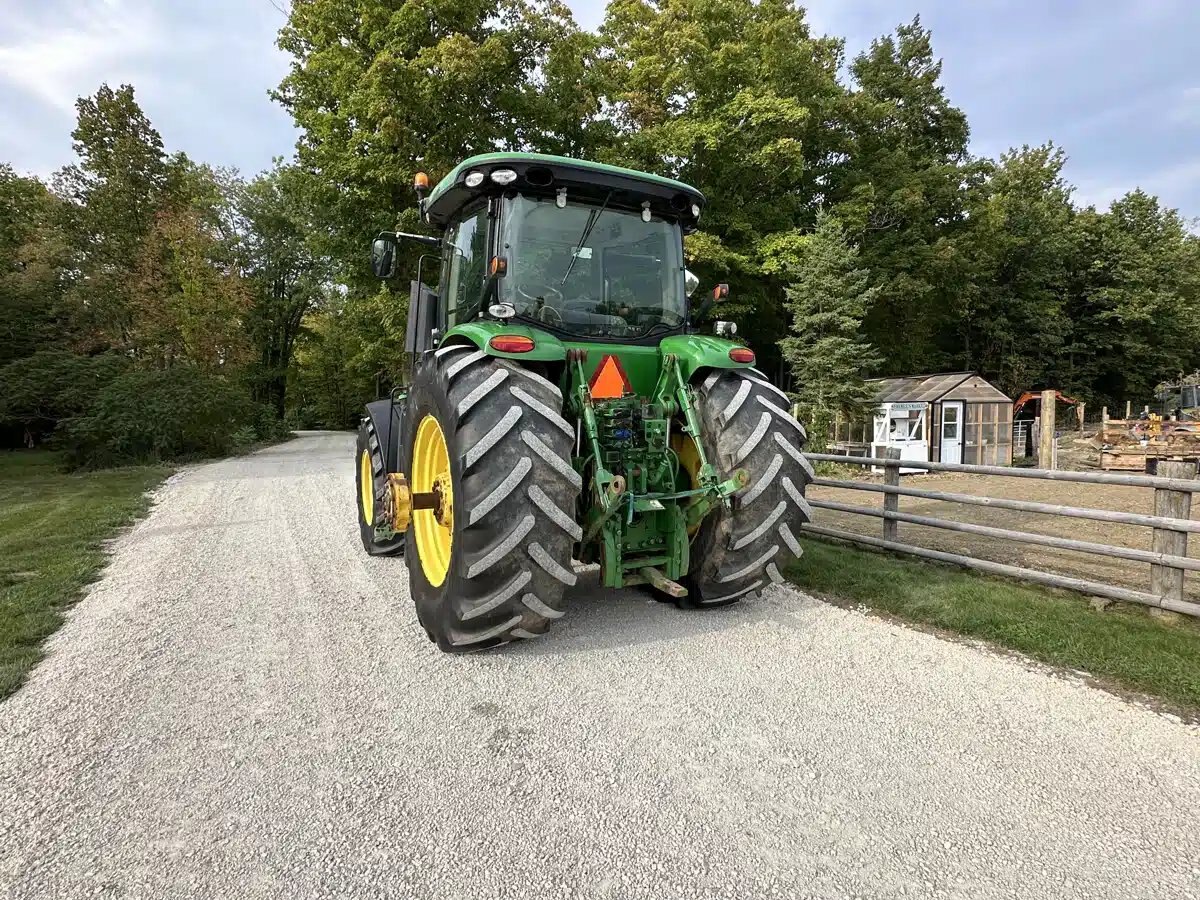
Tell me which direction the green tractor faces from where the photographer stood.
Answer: facing away from the viewer and to the left of the viewer

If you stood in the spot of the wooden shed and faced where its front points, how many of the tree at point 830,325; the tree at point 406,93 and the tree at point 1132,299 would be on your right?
2

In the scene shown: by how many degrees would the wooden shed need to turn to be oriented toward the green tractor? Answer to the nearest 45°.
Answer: approximately 45° to its right

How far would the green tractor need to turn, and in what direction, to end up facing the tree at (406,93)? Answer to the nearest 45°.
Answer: approximately 45° to its right

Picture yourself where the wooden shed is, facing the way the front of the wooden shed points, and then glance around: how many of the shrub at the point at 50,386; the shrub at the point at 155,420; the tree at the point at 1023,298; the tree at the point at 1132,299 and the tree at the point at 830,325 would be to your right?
3

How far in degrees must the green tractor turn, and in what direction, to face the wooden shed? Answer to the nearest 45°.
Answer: approximately 90° to its right

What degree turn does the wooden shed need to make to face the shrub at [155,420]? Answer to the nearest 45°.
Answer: approximately 90° to its right

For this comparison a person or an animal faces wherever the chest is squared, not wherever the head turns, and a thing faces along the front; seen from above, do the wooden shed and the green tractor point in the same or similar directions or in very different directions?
very different directions

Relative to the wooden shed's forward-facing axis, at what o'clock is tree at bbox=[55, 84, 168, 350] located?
The tree is roughly at 4 o'clock from the wooden shed.

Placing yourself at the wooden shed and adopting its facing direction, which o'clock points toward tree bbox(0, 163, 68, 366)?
The tree is roughly at 4 o'clock from the wooden shed.

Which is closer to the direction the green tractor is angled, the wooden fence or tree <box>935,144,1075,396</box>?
the tree
